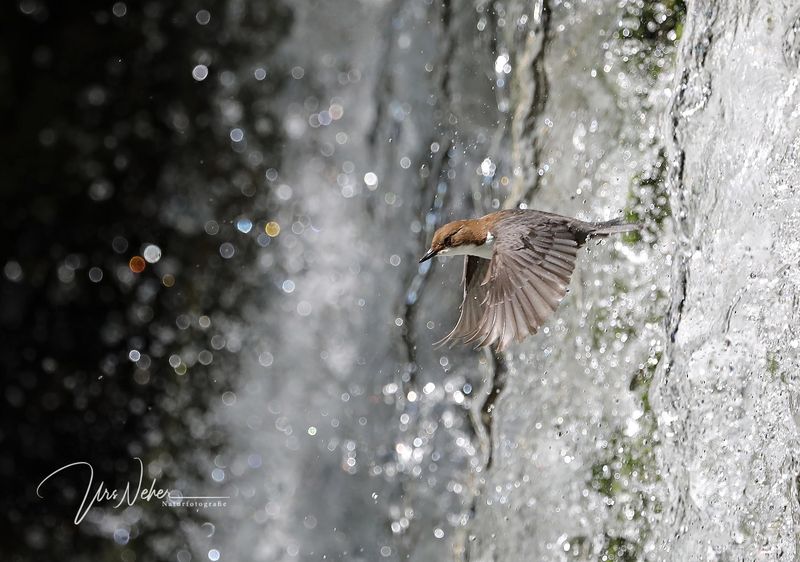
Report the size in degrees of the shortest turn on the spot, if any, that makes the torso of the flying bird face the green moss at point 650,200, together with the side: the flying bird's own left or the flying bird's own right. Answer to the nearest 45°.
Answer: approximately 135° to the flying bird's own right

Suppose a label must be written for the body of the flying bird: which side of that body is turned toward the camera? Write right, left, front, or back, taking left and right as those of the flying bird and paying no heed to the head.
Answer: left
